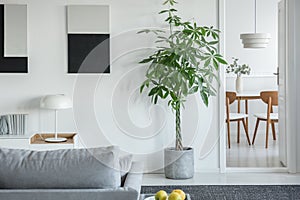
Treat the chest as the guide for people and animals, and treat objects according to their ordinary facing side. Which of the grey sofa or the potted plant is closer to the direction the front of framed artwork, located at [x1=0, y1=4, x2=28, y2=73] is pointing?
the grey sofa

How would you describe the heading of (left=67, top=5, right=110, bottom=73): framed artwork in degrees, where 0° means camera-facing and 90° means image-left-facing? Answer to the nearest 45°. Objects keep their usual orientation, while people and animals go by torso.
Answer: approximately 0°

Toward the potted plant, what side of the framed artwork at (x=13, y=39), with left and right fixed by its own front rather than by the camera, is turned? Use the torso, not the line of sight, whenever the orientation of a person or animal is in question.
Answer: left

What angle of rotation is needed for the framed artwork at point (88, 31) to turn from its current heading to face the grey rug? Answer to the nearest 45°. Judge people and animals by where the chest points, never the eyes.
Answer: approximately 45° to its left
